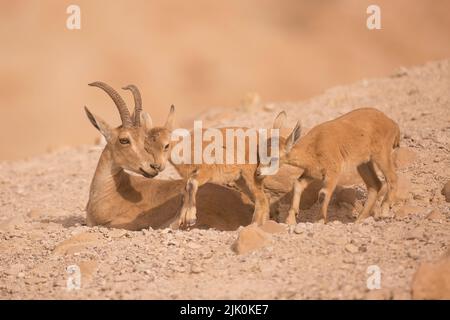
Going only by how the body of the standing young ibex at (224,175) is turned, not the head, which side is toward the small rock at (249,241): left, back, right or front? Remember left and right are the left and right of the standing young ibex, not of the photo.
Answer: left

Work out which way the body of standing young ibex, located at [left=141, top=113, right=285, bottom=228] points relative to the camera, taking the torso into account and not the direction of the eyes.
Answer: to the viewer's left

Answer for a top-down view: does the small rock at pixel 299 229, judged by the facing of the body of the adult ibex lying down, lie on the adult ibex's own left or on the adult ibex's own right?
on the adult ibex's own left

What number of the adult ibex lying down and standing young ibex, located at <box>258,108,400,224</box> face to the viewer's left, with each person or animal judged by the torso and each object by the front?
2

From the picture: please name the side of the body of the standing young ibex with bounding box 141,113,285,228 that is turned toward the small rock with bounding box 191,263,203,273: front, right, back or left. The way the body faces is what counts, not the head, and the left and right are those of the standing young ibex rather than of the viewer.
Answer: left

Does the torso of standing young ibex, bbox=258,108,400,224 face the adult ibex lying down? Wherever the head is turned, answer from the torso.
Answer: yes

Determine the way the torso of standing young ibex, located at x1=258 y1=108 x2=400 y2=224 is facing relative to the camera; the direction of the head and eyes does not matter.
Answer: to the viewer's left

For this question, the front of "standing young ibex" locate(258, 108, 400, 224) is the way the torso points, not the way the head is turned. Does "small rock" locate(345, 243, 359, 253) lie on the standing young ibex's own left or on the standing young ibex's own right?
on the standing young ibex's own left

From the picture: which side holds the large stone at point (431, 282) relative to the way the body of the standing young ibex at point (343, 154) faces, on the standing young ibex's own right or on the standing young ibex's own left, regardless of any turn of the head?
on the standing young ibex's own left

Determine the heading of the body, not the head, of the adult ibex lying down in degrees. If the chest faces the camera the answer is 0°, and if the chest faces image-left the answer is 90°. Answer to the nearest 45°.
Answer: approximately 90°

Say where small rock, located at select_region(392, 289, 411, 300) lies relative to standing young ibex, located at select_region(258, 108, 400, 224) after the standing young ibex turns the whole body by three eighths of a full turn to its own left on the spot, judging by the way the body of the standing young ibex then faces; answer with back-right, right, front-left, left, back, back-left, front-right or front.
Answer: front-right

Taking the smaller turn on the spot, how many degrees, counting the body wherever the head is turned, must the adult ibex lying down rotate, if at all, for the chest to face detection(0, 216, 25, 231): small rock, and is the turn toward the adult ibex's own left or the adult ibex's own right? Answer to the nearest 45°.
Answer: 0° — it already faces it
